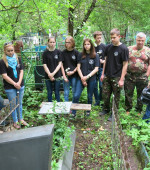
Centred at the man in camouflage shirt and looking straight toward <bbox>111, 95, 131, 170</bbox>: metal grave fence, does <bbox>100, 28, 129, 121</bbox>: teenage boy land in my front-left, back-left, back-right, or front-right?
front-right

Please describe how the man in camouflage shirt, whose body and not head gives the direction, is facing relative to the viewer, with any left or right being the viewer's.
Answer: facing the viewer

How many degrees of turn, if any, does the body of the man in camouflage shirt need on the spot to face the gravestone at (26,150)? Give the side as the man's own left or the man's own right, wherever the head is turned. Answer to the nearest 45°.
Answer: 0° — they already face it

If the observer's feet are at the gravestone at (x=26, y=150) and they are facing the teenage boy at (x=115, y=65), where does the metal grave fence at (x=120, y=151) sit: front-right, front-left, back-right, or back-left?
front-right

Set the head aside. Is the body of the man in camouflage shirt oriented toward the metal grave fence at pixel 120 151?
yes
